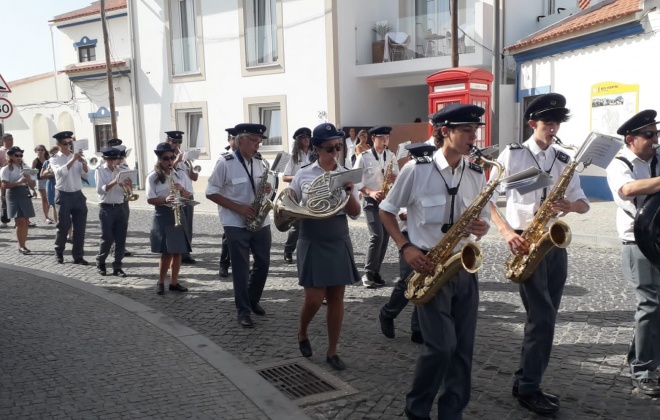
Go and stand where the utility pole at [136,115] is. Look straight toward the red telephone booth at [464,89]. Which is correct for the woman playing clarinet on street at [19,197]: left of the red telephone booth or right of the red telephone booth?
right

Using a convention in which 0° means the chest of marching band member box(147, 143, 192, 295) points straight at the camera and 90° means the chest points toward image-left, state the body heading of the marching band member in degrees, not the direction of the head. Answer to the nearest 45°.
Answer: approximately 315°

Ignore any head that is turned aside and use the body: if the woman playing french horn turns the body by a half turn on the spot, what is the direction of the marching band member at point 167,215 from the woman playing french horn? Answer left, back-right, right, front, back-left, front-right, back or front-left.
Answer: front

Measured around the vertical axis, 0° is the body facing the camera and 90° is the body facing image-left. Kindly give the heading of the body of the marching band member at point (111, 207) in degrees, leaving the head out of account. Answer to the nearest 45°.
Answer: approximately 315°

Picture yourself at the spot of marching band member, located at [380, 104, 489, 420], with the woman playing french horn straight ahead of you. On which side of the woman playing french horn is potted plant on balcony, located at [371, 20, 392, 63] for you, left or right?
right

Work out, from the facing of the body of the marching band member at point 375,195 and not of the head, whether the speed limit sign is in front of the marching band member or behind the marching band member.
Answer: behind
